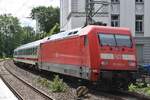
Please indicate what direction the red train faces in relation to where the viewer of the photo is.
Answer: facing the viewer and to the right of the viewer
